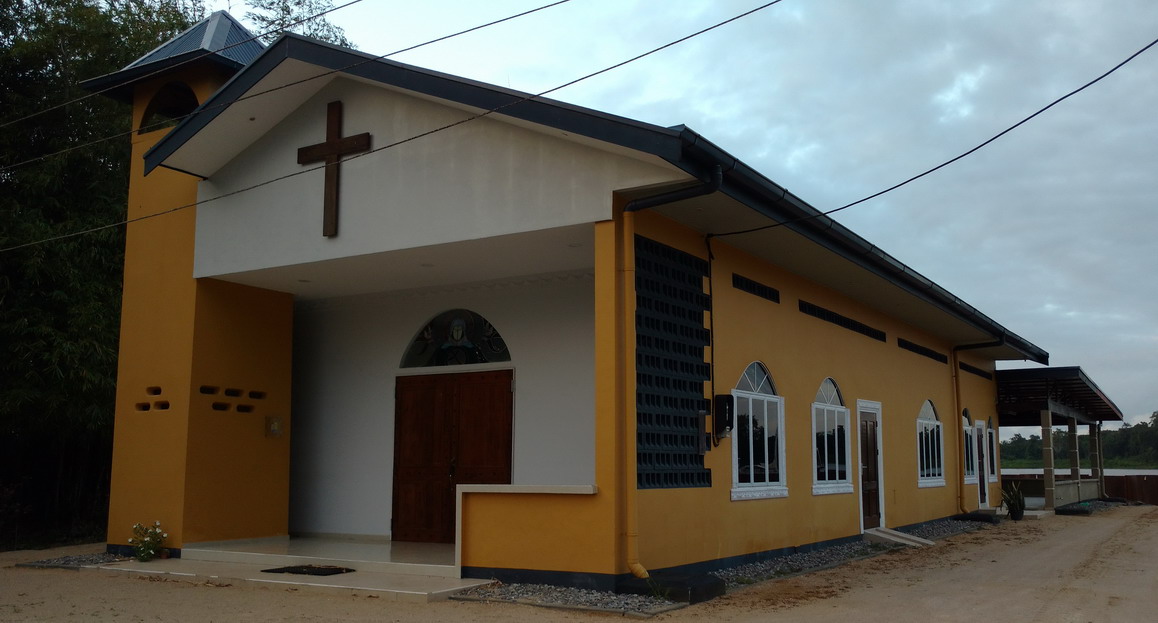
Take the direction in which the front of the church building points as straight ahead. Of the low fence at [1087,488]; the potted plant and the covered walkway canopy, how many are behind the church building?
3

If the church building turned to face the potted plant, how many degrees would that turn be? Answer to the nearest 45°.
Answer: approximately 180°

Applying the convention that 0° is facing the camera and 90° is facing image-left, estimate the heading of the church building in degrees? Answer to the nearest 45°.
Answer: approximately 45°

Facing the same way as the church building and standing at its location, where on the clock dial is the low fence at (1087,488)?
The low fence is roughly at 6 o'clock from the church building.

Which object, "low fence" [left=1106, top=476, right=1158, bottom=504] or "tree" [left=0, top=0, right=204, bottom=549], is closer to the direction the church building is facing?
the tree

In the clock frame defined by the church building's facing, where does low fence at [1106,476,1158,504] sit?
The low fence is roughly at 6 o'clock from the church building.

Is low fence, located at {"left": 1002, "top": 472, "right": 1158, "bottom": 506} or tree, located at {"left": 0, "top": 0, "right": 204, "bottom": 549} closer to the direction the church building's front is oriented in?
the tree

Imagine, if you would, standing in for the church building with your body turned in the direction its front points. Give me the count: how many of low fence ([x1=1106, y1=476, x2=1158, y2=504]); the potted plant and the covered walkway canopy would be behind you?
3

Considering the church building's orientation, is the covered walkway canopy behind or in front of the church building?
behind

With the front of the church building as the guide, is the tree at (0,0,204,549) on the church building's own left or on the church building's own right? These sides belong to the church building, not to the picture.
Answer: on the church building's own right
